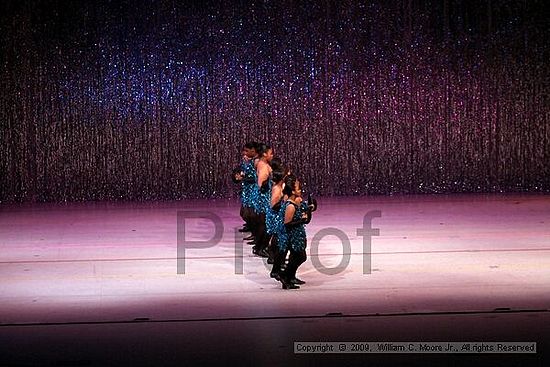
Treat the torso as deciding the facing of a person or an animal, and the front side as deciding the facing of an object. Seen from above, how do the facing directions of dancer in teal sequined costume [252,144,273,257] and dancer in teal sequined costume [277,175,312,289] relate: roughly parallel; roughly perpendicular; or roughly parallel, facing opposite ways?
roughly parallel

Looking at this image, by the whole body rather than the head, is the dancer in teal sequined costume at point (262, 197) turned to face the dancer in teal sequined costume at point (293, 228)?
no

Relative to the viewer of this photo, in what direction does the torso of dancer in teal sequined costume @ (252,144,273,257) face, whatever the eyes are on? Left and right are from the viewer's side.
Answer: facing to the right of the viewer

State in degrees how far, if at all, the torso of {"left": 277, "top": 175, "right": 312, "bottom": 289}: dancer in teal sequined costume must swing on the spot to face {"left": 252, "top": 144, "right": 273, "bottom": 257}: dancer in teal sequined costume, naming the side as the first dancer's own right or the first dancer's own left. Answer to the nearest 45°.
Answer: approximately 90° to the first dancer's own left

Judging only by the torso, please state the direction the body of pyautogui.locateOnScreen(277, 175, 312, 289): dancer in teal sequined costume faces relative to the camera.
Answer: to the viewer's right
